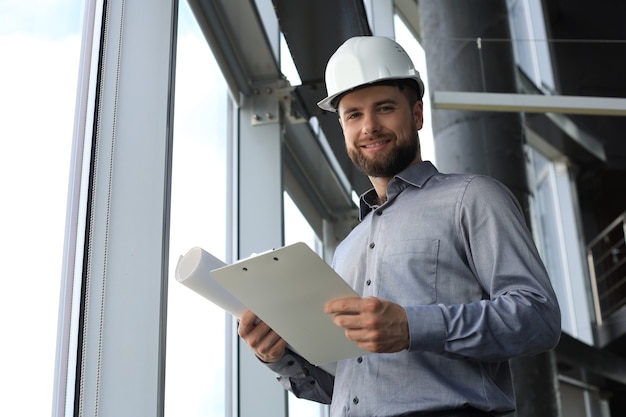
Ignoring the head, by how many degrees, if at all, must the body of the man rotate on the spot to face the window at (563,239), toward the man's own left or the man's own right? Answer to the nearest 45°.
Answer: approximately 135° to the man's own right

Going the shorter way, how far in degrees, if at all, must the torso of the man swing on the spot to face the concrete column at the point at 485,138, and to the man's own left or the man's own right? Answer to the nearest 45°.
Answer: approximately 135° to the man's own right

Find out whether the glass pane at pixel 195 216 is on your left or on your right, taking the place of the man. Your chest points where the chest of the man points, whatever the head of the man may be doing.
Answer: on your right

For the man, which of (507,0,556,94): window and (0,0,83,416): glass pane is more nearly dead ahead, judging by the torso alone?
the glass pane

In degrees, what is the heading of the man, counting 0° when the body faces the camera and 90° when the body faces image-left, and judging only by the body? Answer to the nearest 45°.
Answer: approximately 45°
